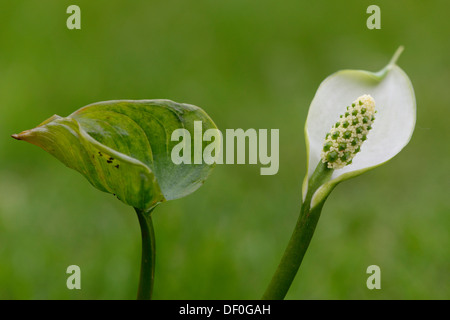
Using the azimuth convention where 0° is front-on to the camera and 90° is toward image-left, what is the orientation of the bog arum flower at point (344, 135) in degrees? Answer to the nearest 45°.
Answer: approximately 0°
